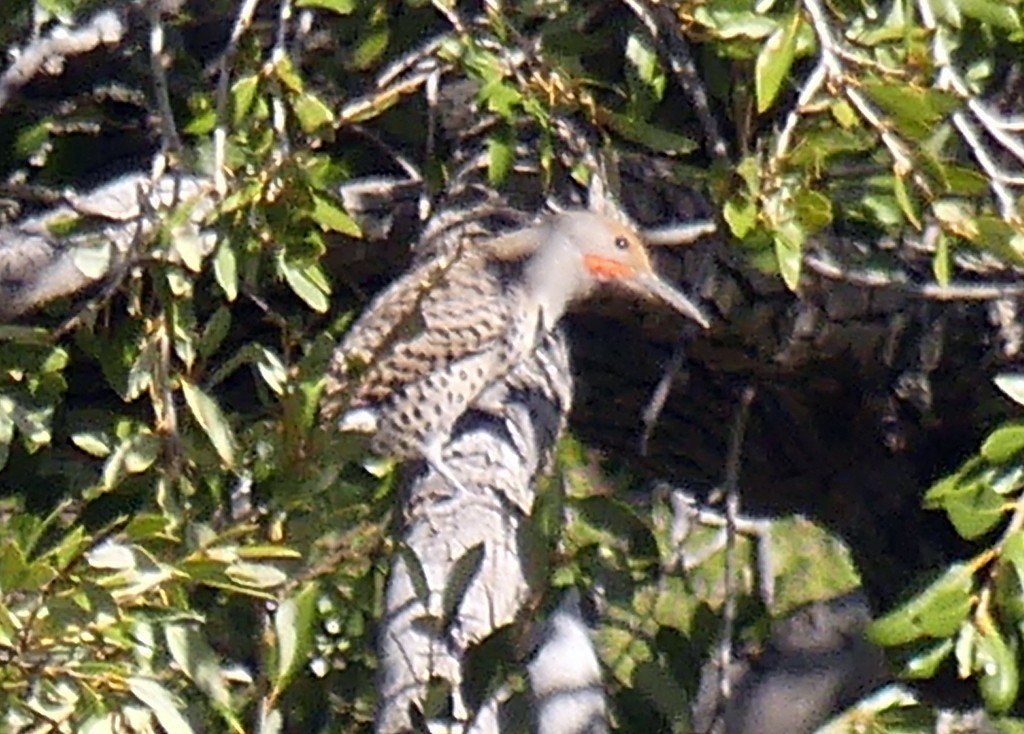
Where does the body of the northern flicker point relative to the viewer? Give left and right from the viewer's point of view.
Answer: facing to the right of the viewer
